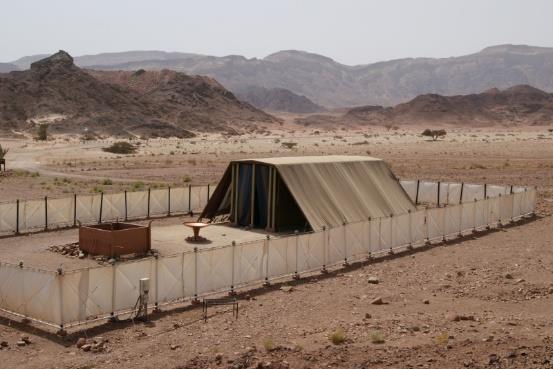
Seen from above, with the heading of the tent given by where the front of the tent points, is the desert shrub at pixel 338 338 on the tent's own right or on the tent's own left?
on the tent's own left

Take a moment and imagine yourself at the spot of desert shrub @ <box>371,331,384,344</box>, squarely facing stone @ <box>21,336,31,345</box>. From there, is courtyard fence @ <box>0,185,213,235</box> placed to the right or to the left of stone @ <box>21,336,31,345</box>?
right

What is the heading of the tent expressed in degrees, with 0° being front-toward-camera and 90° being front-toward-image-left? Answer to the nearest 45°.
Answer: approximately 45°

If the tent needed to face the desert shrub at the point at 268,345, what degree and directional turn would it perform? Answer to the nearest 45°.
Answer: approximately 45° to its left

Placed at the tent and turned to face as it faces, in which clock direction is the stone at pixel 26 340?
The stone is roughly at 11 o'clock from the tent.

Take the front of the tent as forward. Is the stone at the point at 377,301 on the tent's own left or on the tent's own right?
on the tent's own left

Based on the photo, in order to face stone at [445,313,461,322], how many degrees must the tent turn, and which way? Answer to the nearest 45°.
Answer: approximately 45° to its left

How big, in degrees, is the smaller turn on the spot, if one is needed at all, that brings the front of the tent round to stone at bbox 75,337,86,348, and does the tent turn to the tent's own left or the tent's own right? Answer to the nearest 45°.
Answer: approximately 45° to the tent's own left

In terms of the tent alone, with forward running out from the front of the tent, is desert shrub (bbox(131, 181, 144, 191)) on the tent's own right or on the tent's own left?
on the tent's own right
